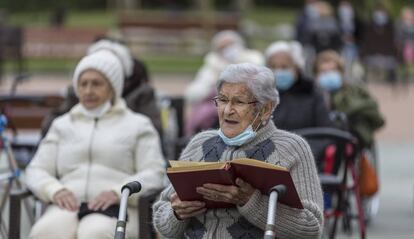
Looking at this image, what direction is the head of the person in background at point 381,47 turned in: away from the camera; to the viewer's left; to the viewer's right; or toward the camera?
toward the camera

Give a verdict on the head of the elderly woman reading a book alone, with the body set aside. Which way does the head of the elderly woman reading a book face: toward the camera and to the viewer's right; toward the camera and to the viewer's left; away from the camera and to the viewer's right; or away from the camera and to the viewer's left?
toward the camera and to the viewer's left

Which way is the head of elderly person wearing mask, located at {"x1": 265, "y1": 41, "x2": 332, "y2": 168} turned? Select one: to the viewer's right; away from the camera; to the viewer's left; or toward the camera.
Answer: toward the camera

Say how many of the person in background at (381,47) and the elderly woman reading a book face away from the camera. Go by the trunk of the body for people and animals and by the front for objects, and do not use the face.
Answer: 0

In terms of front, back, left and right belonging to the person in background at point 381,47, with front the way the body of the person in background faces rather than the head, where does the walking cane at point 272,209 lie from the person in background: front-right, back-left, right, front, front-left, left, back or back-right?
front

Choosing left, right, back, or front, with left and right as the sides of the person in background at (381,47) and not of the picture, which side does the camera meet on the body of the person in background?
front

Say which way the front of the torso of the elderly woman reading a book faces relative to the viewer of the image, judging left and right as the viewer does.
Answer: facing the viewer and to the left of the viewer

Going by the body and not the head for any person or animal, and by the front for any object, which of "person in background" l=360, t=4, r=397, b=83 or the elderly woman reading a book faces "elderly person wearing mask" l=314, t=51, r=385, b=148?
the person in background

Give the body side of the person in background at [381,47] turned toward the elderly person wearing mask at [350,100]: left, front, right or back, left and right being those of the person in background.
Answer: front

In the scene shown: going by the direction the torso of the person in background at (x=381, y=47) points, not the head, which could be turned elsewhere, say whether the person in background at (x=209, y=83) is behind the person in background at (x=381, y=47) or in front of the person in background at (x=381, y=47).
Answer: in front

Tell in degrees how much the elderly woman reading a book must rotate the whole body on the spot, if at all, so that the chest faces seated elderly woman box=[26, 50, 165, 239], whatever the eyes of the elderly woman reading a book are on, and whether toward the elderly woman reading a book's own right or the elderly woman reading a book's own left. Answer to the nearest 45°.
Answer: approximately 90° to the elderly woman reading a book's own right

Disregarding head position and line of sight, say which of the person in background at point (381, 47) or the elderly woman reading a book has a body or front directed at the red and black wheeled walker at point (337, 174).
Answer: the person in background

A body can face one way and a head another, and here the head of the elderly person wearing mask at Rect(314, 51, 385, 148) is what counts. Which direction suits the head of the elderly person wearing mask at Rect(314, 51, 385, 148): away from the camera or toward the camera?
toward the camera

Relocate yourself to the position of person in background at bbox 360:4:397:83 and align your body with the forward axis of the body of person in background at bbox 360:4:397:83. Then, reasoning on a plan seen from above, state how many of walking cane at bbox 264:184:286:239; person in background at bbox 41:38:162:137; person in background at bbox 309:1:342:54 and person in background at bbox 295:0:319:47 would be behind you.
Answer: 0

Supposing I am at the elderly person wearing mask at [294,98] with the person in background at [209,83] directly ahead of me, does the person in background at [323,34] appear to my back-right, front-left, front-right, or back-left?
front-right

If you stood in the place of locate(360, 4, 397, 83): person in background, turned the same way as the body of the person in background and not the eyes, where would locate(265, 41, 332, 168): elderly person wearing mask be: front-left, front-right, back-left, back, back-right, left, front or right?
front
